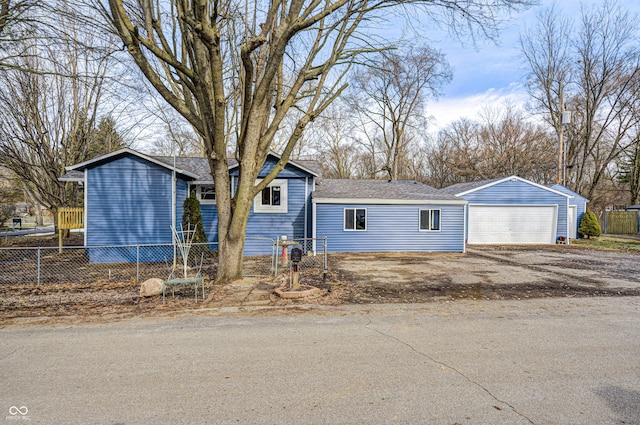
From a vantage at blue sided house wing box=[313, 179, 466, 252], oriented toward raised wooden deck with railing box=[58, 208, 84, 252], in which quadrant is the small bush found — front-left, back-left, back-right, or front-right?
back-right

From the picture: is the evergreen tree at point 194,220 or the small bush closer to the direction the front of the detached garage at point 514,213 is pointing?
the evergreen tree

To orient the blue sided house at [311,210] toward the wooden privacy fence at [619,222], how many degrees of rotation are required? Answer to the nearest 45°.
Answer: approximately 135° to its left

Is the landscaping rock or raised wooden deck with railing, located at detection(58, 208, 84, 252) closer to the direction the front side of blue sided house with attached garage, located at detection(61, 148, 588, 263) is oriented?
the landscaping rock

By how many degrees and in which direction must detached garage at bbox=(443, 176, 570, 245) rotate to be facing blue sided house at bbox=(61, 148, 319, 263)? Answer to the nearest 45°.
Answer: approximately 45° to its right

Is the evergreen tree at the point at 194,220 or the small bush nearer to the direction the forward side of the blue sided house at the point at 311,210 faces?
the evergreen tree

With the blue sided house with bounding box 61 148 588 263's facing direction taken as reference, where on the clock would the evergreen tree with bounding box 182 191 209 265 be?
The evergreen tree is roughly at 2 o'clock from the blue sided house.

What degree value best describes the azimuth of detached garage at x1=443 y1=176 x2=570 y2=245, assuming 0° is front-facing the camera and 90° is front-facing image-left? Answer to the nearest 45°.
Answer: approximately 0°

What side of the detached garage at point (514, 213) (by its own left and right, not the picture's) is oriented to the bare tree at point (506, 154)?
back

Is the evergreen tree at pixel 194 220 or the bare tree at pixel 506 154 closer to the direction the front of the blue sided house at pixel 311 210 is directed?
the evergreen tree
